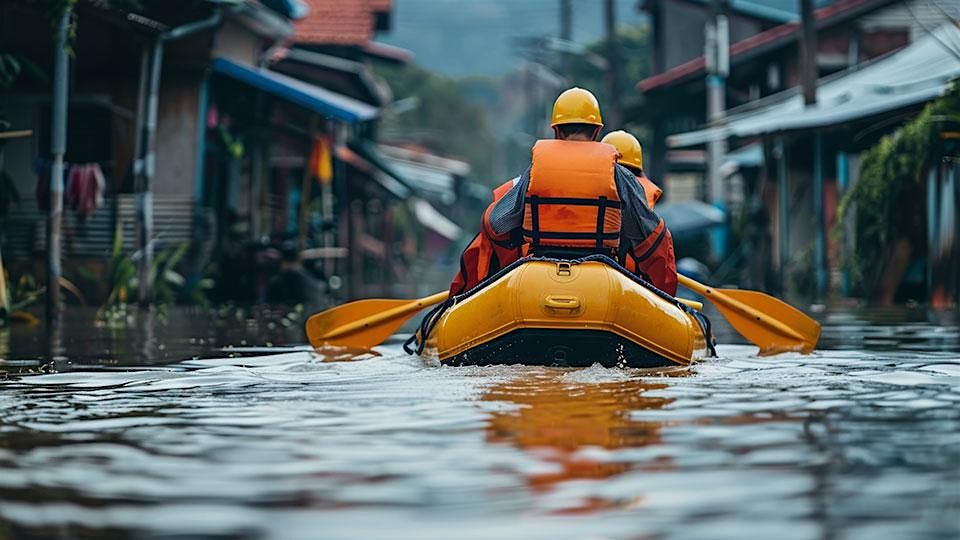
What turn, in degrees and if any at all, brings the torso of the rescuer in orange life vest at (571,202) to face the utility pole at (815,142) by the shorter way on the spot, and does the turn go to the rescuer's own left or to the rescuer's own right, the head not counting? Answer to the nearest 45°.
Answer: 0° — they already face it

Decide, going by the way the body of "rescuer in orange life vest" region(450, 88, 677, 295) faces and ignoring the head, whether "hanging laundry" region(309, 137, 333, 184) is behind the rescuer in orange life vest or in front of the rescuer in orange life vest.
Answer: in front

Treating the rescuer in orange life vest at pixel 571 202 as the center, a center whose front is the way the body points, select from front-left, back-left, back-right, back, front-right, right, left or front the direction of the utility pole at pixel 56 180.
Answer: front-left

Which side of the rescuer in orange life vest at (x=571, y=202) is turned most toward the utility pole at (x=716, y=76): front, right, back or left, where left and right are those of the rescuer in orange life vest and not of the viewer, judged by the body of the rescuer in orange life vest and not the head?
front

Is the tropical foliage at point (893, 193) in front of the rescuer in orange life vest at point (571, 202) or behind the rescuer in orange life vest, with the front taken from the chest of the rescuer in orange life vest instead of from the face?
in front

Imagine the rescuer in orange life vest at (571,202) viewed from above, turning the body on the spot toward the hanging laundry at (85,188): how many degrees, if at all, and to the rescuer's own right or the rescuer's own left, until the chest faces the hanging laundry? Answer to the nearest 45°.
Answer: approximately 45° to the rescuer's own left

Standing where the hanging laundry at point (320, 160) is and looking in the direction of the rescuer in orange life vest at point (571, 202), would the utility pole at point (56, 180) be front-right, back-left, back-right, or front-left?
front-right

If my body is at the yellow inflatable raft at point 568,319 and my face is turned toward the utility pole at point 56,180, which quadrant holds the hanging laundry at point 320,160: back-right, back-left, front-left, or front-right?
front-right

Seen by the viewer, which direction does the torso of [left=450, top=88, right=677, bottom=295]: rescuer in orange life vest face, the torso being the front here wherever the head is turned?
away from the camera

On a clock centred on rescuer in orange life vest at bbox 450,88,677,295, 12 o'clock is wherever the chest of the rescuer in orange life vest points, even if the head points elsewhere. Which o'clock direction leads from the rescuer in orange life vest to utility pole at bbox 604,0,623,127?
The utility pole is roughly at 12 o'clock from the rescuer in orange life vest.

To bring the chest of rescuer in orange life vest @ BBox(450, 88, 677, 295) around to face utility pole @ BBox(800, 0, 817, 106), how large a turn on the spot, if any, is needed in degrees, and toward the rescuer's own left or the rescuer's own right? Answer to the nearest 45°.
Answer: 0° — they already face it
